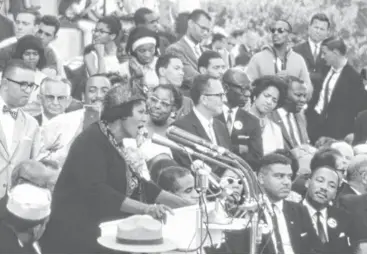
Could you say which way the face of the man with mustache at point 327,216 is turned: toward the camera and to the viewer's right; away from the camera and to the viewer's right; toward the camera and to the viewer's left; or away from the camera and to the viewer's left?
toward the camera and to the viewer's left

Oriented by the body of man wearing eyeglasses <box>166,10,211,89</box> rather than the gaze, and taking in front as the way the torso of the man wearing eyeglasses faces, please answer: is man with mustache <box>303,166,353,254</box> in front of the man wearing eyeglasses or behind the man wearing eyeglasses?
in front

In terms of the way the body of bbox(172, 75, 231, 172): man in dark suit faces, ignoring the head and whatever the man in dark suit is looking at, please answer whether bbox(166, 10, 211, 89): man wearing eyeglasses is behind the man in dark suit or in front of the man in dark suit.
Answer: behind

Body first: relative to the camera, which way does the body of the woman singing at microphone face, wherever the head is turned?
to the viewer's right

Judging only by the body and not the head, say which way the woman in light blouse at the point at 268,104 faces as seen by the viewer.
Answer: toward the camera

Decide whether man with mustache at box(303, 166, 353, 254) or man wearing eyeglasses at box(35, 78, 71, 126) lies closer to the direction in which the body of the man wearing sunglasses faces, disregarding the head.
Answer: the man with mustache

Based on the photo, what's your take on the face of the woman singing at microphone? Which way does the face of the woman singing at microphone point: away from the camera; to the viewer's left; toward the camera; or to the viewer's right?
to the viewer's right

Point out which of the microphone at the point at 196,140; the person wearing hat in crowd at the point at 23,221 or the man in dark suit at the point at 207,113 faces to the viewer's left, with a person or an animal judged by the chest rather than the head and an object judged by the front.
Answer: the microphone
